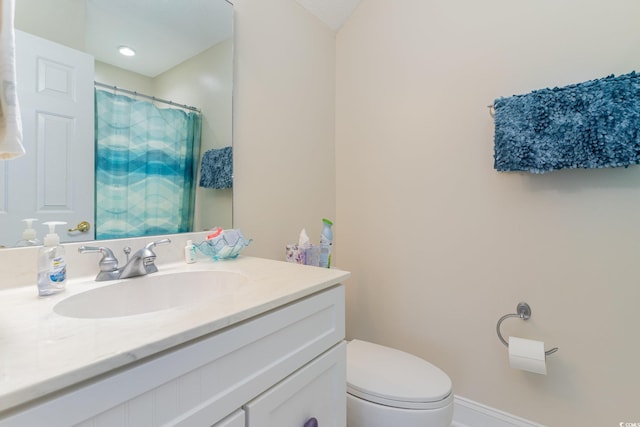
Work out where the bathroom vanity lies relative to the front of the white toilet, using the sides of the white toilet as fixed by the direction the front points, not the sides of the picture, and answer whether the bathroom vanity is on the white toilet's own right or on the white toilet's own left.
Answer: on the white toilet's own right

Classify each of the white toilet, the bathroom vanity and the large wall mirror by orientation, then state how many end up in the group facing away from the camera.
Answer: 0

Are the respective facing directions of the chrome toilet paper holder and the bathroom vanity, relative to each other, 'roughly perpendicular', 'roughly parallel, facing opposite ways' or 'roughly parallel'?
roughly perpendicular

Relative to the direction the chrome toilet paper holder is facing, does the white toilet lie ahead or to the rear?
ahead

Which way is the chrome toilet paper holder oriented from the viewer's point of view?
toward the camera

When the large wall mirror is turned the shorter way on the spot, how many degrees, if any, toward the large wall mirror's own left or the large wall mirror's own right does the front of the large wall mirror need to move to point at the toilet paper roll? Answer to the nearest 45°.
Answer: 0° — it already faces it

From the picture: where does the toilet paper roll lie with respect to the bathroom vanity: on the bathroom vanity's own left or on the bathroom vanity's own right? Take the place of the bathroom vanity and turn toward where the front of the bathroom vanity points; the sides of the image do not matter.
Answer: on the bathroom vanity's own left

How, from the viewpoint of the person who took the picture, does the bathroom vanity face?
facing the viewer and to the right of the viewer

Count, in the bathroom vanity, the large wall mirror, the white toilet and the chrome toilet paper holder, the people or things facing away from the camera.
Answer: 0

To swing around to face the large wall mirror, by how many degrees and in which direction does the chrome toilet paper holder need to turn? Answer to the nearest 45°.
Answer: approximately 45° to its right

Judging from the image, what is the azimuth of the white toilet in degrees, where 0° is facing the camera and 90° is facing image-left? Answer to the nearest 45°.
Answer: approximately 315°
